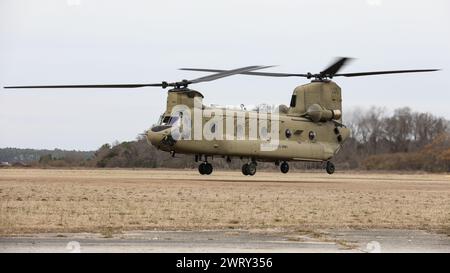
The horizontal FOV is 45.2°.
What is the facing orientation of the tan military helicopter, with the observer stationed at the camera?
facing the viewer and to the left of the viewer
